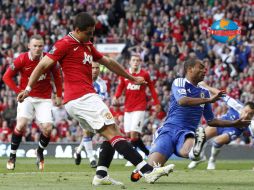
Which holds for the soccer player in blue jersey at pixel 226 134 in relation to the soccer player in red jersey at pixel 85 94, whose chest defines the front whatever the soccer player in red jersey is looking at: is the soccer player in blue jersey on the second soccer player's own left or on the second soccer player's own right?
on the second soccer player's own left

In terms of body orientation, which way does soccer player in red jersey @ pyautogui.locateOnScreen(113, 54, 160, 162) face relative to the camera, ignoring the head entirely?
toward the camera

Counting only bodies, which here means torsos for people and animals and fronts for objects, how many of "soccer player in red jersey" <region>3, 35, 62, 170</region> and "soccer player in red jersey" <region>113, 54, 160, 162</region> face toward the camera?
2

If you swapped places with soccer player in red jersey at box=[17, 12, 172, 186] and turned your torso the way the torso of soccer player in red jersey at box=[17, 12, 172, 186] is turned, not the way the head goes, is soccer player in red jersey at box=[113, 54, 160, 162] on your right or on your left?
on your left

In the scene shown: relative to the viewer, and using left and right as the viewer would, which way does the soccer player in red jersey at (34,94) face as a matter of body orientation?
facing the viewer

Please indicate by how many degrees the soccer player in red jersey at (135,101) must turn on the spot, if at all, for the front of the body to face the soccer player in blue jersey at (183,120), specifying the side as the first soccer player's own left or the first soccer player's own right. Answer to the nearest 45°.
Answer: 0° — they already face them

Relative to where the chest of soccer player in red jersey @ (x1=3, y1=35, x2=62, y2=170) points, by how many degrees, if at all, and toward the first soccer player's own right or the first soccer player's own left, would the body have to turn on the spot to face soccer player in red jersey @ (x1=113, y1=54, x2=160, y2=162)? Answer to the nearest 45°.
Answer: approximately 135° to the first soccer player's own left

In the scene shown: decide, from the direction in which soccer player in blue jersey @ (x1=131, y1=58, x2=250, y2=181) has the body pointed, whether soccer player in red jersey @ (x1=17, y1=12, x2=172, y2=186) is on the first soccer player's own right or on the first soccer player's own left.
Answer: on the first soccer player's own right

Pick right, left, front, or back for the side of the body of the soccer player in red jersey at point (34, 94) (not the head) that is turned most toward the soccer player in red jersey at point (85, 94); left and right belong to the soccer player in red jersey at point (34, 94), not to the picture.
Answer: front

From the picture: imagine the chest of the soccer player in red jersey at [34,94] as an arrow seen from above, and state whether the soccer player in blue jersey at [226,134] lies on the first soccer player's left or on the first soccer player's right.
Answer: on the first soccer player's left

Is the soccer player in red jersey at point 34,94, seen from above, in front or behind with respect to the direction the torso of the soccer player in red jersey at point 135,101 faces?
in front
